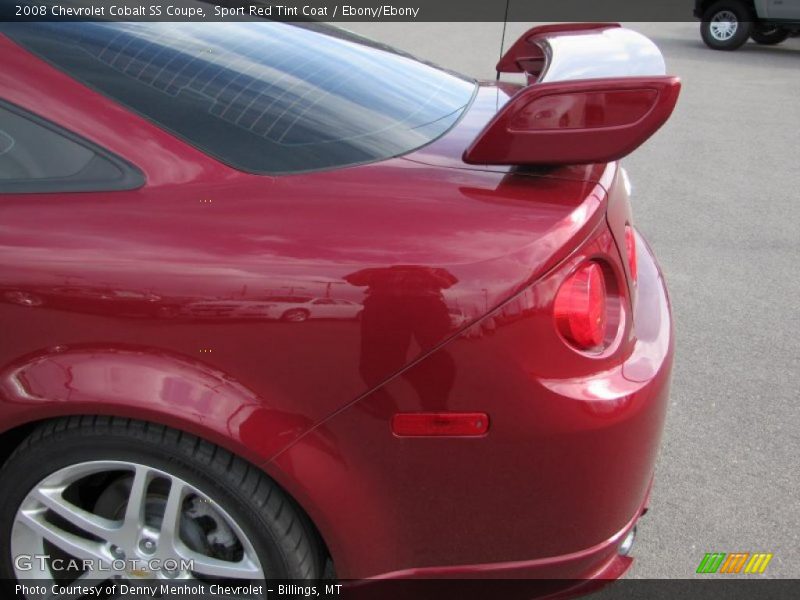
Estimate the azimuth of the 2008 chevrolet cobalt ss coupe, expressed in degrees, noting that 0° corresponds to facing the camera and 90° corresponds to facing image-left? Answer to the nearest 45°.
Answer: approximately 90°

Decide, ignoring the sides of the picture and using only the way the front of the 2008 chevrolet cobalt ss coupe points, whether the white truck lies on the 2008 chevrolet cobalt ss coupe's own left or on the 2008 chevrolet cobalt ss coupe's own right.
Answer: on the 2008 chevrolet cobalt ss coupe's own right
